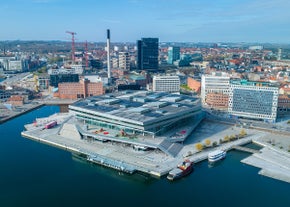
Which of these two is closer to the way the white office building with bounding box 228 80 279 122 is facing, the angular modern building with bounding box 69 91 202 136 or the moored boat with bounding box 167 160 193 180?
the moored boat

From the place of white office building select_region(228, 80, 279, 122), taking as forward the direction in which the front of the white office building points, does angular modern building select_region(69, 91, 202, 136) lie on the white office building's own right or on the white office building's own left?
on the white office building's own right

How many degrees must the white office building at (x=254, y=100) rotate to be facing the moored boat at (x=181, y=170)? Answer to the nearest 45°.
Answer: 0° — it already faces it

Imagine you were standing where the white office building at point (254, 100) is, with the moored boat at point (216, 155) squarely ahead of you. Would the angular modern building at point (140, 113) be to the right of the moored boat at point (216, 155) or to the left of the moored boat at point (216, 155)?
right

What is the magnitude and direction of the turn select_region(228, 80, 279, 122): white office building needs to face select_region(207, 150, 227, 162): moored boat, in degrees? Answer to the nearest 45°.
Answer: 0° — it already faces it

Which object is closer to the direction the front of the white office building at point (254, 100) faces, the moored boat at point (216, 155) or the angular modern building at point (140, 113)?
the moored boat

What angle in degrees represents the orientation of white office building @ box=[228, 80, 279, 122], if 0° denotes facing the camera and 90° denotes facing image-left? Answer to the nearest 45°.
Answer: approximately 0°
